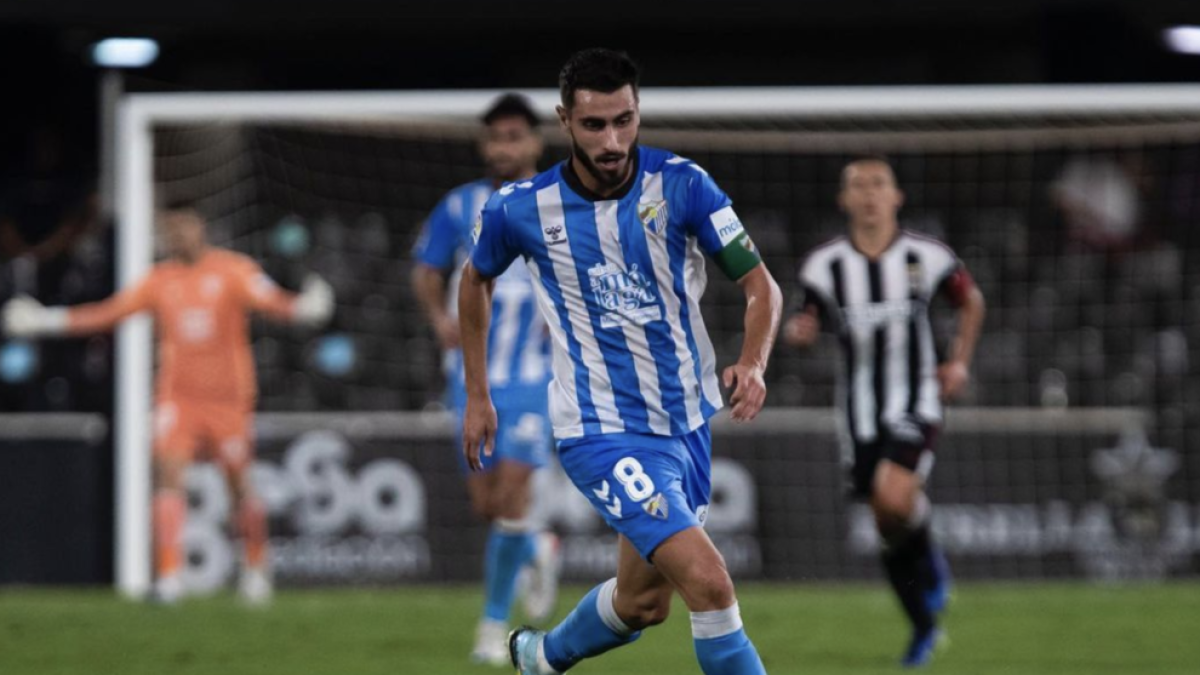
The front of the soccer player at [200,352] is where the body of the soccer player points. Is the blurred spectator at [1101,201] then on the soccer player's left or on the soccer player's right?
on the soccer player's left

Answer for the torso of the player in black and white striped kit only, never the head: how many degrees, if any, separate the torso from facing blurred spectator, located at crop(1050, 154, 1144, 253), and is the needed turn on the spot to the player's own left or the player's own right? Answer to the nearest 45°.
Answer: approximately 180°

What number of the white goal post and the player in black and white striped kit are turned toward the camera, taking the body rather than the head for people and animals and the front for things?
2

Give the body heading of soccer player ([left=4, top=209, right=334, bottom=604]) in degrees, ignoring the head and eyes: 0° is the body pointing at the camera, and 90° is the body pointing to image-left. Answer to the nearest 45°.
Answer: approximately 0°

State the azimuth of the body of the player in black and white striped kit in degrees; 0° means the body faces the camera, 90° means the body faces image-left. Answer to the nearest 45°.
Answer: approximately 0°

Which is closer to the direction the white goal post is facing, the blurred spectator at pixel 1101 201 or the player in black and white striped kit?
the player in black and white striped kit
